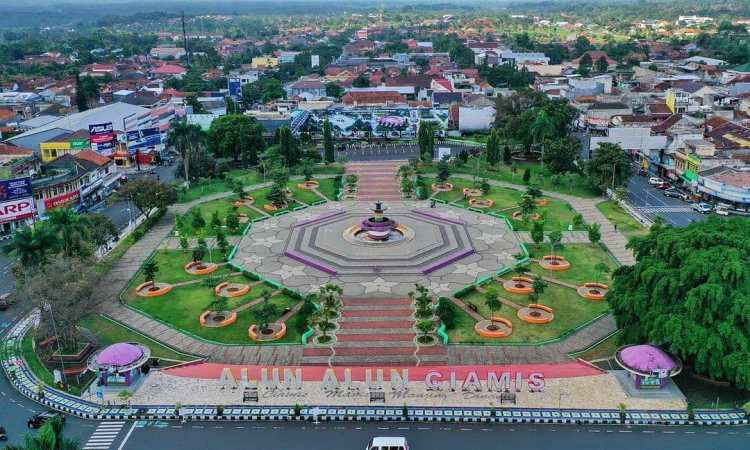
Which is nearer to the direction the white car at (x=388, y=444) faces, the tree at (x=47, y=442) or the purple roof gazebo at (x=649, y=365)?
the tree

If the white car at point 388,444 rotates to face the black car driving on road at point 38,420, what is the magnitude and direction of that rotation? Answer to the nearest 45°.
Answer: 0° — it already faces it

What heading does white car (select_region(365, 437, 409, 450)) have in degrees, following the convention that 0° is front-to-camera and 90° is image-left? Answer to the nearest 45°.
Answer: approximately 90°

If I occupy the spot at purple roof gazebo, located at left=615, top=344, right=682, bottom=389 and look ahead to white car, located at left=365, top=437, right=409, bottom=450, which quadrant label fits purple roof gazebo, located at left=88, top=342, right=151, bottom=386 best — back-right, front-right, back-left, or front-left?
front-right

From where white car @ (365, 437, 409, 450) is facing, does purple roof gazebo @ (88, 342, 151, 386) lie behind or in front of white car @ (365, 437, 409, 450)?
in front

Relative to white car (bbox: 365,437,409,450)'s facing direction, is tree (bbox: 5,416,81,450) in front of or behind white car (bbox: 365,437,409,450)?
in front
